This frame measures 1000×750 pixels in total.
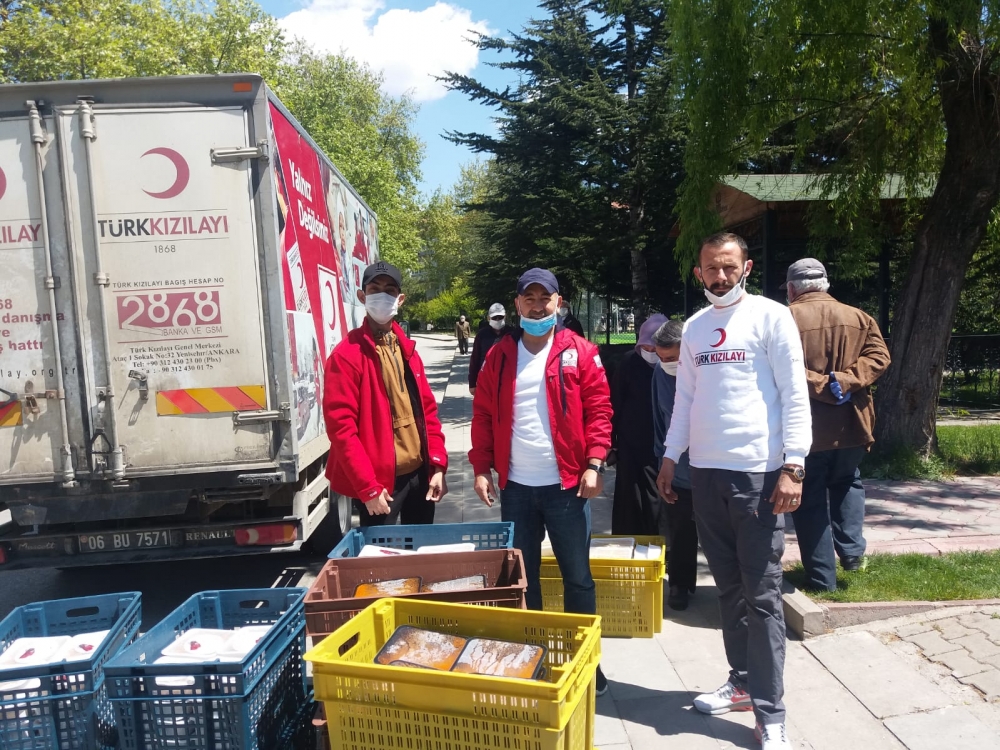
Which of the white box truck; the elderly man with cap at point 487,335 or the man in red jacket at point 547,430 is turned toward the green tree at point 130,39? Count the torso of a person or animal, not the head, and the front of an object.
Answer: the white box truck

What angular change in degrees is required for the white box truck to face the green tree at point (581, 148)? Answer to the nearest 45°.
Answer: approximately 45° to its right

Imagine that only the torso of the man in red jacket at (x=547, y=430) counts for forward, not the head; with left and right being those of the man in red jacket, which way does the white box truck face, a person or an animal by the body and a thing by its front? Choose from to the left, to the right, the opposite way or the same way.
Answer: the opposite way

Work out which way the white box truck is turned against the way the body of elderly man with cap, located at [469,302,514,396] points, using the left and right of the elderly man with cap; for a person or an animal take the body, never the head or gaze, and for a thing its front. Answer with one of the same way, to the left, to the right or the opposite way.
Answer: the opposite way

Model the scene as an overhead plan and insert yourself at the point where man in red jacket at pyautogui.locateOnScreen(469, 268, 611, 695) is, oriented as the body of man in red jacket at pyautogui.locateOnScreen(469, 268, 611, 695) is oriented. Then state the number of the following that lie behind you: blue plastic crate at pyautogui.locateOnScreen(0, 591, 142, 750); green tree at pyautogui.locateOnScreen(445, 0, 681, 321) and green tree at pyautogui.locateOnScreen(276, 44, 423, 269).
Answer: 2

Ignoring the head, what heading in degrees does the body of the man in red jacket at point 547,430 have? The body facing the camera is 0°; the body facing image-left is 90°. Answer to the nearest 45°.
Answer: approximately 0°

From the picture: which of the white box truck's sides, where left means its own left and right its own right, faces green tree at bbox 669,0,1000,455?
right

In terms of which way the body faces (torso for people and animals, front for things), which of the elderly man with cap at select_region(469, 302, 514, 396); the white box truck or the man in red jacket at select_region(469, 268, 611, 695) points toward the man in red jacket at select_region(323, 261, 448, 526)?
the elderly man with cap

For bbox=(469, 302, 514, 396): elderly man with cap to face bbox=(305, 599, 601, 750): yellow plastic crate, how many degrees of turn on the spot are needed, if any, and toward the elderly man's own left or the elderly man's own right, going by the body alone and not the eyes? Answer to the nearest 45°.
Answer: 0° — they already face it

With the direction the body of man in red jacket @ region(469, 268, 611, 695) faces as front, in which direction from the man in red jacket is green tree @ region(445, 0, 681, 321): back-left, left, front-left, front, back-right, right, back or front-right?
back

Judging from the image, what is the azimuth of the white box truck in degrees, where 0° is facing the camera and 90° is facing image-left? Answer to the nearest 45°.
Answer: approximately 180°

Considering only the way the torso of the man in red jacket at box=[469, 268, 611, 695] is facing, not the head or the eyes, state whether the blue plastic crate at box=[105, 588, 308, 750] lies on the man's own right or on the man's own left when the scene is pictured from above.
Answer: on the man's own right

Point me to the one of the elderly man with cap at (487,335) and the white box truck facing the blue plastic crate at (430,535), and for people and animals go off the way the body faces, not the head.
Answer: the elderly man with cap

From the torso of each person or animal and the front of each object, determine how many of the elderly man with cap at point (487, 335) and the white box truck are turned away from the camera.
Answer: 1
